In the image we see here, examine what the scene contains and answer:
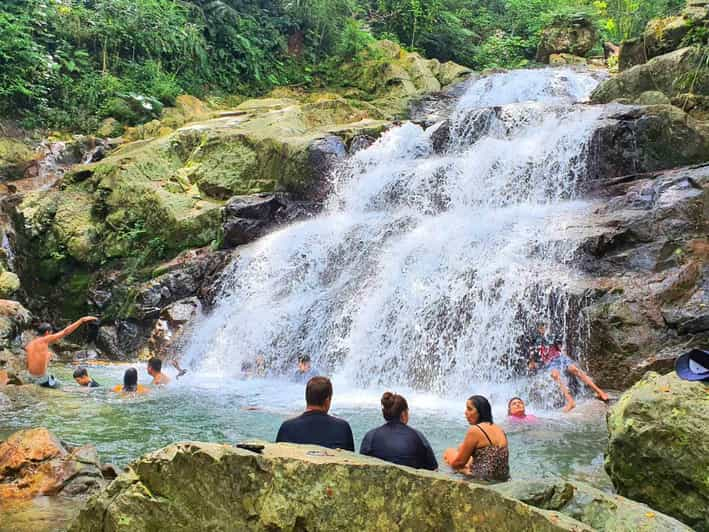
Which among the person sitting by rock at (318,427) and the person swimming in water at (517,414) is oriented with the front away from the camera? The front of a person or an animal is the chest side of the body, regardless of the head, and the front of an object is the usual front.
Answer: the person sitting by rock

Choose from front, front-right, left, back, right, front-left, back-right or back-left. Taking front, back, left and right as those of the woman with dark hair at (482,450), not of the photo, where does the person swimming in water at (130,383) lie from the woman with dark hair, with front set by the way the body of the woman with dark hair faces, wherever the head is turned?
front

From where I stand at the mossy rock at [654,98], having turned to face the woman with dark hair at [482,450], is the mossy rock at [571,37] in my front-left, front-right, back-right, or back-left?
back-right

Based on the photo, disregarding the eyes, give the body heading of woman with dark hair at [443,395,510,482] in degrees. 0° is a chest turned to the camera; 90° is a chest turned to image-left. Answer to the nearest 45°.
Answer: approximately 135°

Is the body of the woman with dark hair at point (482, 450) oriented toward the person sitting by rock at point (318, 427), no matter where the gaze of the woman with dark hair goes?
no

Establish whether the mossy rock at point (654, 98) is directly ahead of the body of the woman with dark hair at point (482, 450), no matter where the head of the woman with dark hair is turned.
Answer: no

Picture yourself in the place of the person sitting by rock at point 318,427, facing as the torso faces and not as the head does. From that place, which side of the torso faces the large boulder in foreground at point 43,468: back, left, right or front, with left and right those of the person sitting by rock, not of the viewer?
left

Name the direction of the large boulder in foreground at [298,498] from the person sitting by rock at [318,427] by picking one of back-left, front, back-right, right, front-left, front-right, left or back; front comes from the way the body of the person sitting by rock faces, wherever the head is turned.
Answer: back

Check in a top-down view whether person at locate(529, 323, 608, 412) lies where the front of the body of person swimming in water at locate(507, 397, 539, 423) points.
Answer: no

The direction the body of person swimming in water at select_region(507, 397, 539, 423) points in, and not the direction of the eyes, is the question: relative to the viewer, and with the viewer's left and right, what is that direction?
facing the viewer and to the right of the viewer

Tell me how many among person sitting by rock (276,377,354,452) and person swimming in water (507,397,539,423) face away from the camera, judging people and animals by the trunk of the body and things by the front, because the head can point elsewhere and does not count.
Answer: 1

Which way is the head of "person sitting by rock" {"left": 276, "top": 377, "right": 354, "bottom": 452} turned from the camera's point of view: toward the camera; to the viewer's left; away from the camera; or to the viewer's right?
away from the camera

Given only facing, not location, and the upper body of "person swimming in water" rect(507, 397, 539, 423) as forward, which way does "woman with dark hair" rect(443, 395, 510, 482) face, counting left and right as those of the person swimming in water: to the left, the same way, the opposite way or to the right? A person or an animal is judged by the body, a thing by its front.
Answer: the opposite way

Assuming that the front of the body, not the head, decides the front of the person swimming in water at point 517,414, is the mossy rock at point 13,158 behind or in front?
behind

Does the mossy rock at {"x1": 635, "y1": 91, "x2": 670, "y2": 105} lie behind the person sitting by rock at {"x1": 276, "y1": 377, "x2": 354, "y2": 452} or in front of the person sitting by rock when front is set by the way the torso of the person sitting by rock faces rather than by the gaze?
in front

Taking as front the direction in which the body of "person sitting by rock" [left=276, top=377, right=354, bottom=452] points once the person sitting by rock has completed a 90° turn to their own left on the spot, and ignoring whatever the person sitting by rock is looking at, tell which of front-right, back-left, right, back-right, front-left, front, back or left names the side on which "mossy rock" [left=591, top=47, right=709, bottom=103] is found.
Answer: back-right

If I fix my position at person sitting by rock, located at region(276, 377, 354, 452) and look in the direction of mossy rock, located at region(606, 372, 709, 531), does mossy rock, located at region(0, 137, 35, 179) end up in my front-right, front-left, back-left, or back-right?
back-left

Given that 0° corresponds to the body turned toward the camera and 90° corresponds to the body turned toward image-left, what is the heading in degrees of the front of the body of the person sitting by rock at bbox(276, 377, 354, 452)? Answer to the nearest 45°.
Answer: approximately 180°
